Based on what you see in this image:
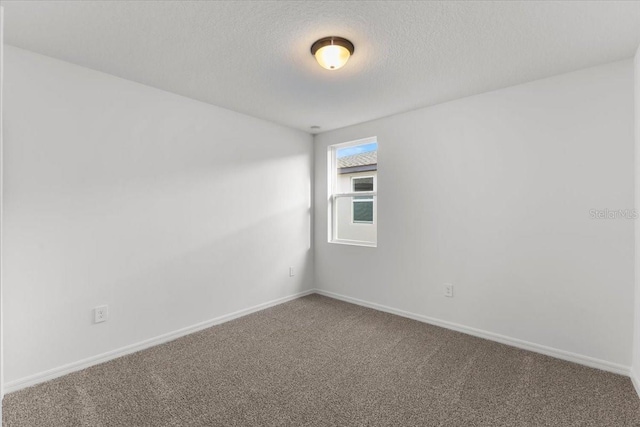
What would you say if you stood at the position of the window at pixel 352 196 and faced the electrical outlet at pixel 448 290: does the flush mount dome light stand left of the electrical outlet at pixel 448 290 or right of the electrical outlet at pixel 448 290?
right

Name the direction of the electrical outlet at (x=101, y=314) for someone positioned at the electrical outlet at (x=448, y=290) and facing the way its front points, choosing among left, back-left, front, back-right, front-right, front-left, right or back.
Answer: front-right

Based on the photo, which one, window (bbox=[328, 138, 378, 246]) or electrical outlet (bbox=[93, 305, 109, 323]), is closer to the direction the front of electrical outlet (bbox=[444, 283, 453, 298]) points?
the electrical outlet

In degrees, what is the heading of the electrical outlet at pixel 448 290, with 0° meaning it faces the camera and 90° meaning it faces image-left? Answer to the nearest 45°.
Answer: approximately 0°
